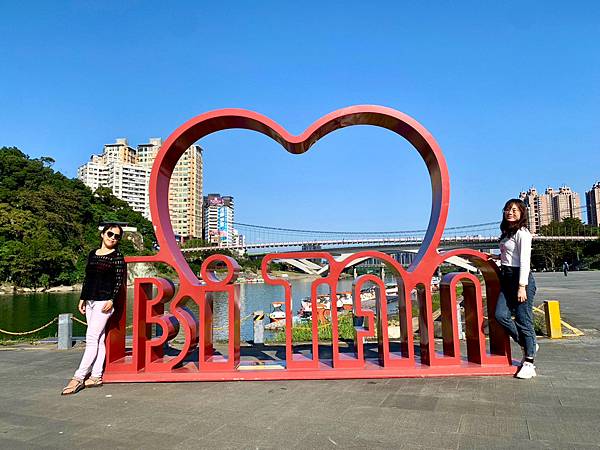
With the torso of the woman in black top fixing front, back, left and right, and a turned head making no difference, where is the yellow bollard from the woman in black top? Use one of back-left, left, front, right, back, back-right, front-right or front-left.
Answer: back-left

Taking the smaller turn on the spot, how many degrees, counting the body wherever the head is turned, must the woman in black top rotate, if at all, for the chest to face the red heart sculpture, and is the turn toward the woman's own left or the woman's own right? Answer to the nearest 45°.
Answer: approximately 135° to the woman's own left

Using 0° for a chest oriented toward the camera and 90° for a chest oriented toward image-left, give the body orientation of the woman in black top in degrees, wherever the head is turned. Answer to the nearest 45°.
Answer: approximately 45°

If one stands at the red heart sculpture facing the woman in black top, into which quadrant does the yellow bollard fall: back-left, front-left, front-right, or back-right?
back-right

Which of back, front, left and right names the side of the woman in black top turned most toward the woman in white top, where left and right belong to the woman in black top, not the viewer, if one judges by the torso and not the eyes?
left
